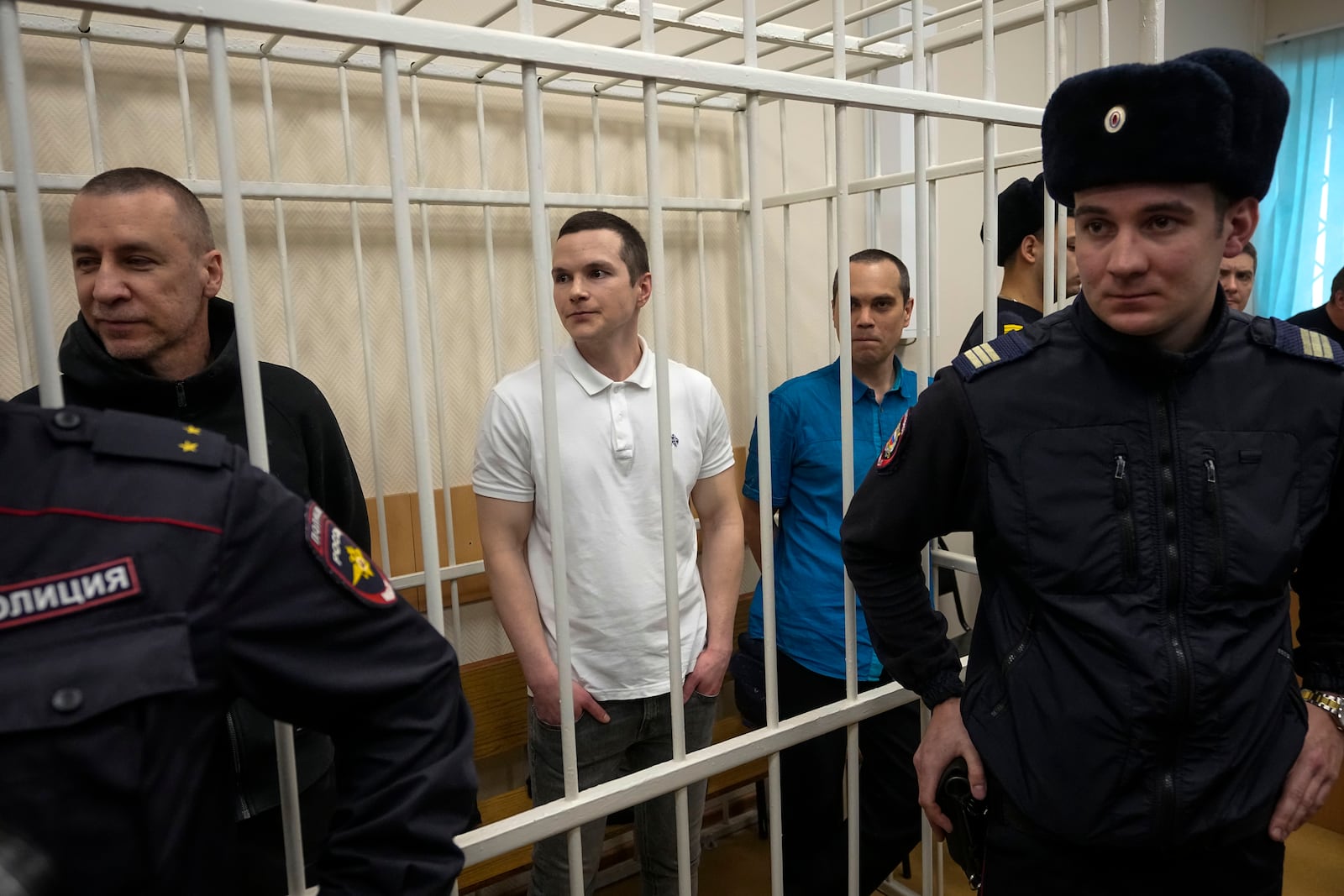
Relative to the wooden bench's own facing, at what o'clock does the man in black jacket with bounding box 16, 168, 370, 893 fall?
The man in black jacket is roughly at 2 o'clock from the wooden bench.

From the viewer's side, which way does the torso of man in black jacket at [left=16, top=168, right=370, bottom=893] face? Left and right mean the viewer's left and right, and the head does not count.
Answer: facing the viewer and to the left of the viewer

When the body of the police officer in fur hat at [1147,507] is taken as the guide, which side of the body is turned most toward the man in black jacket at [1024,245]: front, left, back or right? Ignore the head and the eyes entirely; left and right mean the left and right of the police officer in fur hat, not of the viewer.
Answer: back

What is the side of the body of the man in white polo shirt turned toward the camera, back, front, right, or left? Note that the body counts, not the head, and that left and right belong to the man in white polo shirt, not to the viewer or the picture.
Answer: front

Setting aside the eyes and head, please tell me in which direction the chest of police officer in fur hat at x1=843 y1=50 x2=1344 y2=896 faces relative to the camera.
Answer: toward the camera

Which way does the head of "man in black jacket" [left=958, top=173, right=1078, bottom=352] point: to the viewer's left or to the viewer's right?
to the viewer's right

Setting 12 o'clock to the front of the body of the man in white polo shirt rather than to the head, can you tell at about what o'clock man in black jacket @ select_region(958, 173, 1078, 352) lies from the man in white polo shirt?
The man in black jacket is roughly at 8 o'clock from the man in white polo shirt.

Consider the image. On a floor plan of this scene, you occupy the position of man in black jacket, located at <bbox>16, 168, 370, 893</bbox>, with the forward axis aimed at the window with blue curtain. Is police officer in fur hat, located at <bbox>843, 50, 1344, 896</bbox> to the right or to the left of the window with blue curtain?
right

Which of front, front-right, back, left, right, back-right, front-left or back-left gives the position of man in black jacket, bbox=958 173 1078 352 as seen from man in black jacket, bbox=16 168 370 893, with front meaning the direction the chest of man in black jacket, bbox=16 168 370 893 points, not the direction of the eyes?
back-left

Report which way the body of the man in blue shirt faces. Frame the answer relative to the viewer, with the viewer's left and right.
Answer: facing the viewer and to the right of the viewer

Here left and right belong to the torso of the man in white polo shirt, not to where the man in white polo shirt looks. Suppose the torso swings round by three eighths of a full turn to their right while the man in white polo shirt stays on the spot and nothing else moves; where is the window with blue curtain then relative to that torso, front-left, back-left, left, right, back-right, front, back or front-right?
right

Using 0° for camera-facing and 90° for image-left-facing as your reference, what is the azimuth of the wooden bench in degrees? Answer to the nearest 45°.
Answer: approximately 315°
